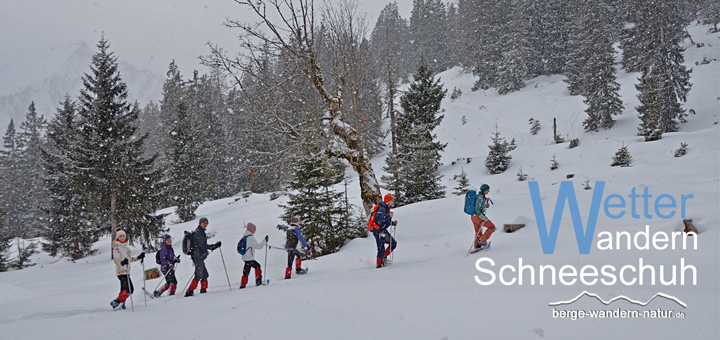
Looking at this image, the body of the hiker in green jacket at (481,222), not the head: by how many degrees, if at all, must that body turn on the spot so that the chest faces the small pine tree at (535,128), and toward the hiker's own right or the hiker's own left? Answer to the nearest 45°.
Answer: approximately 90° to the hiker's own left

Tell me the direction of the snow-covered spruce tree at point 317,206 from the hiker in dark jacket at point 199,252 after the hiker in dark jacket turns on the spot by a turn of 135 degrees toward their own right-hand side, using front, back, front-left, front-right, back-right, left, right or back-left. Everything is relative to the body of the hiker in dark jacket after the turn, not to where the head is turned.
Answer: back

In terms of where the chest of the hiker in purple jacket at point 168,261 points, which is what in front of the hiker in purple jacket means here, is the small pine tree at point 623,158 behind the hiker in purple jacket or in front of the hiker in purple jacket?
in front

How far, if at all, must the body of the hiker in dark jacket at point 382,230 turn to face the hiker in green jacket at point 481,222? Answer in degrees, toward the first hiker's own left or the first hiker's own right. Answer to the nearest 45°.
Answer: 0° — they already face them

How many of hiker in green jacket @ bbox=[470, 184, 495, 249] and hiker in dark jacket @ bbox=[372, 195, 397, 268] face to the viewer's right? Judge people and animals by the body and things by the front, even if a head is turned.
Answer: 2

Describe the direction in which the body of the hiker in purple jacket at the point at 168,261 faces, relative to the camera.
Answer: to the viewer's right

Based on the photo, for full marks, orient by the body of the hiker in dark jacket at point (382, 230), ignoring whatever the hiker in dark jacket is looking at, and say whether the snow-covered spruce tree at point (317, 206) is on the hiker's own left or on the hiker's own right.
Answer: on the hiker's own left

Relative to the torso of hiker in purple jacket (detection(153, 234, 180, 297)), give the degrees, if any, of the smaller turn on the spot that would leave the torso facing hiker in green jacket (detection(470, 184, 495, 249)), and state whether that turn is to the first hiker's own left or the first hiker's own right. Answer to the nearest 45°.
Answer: approximately 45° to the first hiker's own right

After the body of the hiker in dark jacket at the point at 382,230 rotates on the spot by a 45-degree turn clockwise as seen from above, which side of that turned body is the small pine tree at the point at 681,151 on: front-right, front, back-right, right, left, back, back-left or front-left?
left

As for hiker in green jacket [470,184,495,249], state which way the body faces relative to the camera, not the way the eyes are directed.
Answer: to the viewer's right

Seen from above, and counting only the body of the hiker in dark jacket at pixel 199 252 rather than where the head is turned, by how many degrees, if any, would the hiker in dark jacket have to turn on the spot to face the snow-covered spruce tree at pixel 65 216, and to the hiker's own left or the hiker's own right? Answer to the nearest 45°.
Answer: approximately 90° to the hiker's own left

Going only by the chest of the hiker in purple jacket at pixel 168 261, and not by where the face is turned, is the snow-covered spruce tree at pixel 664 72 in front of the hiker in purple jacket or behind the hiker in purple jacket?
in front

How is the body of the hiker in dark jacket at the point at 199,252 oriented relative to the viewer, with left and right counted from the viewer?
facing to the right of the viewer

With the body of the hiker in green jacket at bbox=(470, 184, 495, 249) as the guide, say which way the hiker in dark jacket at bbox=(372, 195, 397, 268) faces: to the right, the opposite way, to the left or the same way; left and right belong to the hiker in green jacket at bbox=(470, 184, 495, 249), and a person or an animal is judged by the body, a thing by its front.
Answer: the same way

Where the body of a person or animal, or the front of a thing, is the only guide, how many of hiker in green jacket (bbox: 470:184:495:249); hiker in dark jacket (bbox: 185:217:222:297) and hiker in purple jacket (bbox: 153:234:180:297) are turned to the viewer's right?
3

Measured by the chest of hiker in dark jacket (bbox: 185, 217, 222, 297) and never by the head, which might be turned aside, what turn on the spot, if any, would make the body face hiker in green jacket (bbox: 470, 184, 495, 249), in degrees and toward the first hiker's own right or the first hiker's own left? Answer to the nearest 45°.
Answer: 0° — they already face them

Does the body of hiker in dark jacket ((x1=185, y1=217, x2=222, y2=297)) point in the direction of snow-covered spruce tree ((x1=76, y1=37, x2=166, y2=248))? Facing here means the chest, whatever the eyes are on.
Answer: no

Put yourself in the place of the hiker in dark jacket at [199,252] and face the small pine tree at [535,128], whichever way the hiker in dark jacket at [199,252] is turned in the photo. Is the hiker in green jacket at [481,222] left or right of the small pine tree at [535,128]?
right
